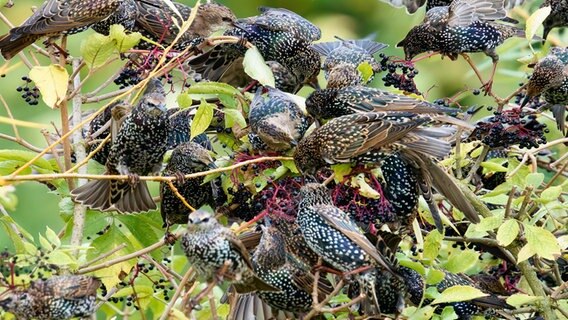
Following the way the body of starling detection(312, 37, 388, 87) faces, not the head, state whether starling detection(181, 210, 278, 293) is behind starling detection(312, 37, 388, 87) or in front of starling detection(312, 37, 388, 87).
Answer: in front

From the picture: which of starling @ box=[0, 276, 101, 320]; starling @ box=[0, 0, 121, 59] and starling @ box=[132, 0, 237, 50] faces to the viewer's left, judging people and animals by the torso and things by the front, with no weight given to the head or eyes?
starling @ box=[0, 276, 101, 320]

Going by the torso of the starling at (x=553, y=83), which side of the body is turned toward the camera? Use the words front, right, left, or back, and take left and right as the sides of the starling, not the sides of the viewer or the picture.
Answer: left

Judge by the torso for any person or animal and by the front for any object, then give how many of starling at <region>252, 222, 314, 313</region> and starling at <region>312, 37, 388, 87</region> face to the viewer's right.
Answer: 0

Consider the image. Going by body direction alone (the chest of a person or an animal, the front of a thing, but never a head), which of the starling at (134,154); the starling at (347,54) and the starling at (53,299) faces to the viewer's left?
the starling at (53,299)

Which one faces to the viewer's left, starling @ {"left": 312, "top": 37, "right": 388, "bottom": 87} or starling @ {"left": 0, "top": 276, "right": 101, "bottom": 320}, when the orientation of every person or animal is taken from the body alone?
starling @ {"left": 0, "top": 276, "right": 101, "bottom": 320}

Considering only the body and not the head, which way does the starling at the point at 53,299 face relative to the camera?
to the viewer's left

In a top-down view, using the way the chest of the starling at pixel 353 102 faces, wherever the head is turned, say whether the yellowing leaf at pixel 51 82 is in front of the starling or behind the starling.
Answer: in front

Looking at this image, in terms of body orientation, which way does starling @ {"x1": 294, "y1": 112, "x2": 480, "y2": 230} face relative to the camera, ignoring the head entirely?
to the viewer's left
